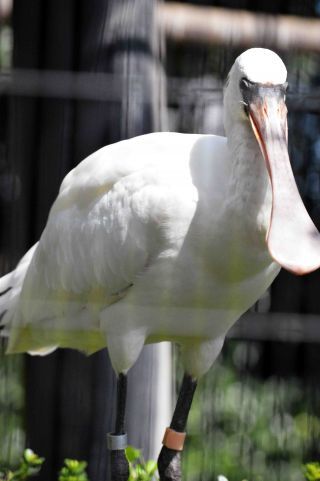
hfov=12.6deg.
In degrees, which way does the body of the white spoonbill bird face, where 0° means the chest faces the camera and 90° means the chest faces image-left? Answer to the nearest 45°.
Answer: approximately 315°
